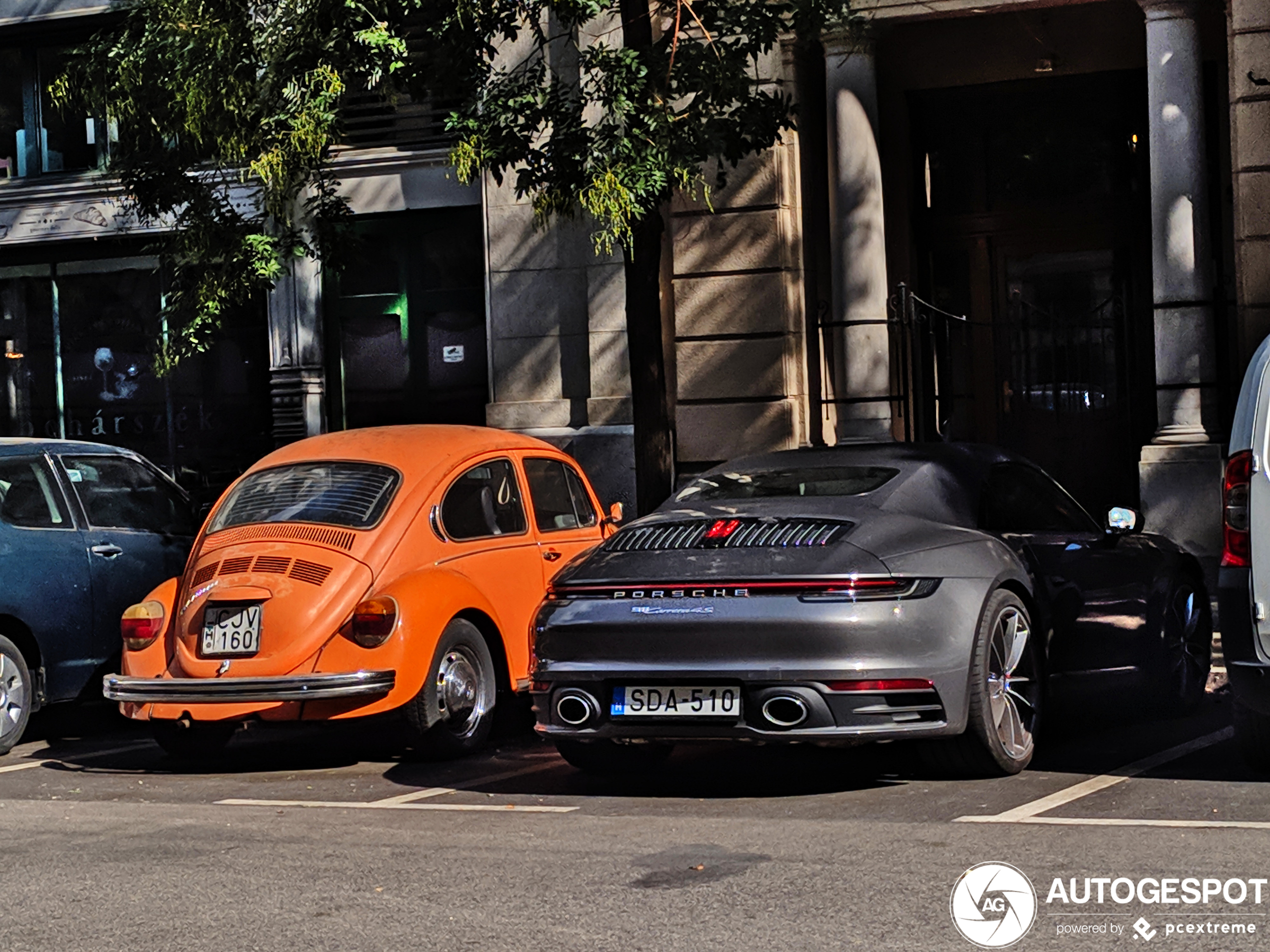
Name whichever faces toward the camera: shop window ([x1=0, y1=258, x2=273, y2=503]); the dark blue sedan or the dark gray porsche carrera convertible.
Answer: the shop window

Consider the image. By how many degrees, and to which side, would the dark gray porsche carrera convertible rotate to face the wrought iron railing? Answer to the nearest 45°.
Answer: approximately 45° to its left

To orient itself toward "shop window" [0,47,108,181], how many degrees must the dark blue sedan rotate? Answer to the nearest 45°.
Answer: approximately 45° to its left

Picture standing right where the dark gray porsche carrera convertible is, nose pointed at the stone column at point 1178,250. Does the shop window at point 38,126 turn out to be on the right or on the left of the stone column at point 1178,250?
left

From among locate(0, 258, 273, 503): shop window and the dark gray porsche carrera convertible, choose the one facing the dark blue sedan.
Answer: the shop window

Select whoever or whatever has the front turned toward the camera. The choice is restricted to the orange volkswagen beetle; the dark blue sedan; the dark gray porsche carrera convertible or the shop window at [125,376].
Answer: the shop window

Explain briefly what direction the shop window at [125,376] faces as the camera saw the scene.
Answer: facing the viewer

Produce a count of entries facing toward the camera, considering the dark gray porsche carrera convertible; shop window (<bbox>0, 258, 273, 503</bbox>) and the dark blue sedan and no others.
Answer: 1

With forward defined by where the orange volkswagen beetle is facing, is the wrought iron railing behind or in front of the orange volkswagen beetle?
in front

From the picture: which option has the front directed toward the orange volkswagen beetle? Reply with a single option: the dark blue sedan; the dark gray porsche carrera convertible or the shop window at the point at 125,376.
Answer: the shop window

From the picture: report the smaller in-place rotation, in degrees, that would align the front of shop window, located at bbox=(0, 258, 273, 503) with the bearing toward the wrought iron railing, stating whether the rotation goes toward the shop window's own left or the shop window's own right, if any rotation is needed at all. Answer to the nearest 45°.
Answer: approximately 45° to the shop window's own left

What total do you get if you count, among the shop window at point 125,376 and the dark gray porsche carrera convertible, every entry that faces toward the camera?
1

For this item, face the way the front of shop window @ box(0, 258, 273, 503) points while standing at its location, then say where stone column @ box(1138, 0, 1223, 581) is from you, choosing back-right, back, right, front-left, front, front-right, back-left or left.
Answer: front-left

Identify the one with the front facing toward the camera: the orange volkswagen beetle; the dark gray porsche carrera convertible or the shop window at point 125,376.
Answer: the shop window

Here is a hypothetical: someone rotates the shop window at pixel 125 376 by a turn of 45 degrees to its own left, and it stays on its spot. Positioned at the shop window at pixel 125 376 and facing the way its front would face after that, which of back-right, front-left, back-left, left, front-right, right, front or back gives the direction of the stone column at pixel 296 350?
front

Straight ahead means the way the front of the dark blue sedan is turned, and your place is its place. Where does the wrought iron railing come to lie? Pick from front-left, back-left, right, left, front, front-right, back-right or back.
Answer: front

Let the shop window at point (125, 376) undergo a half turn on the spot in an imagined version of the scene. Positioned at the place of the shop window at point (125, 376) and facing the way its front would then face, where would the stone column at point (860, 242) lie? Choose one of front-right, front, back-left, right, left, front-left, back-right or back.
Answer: back-right

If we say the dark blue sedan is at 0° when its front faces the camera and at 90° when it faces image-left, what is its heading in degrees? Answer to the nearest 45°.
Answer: approximately 225°
